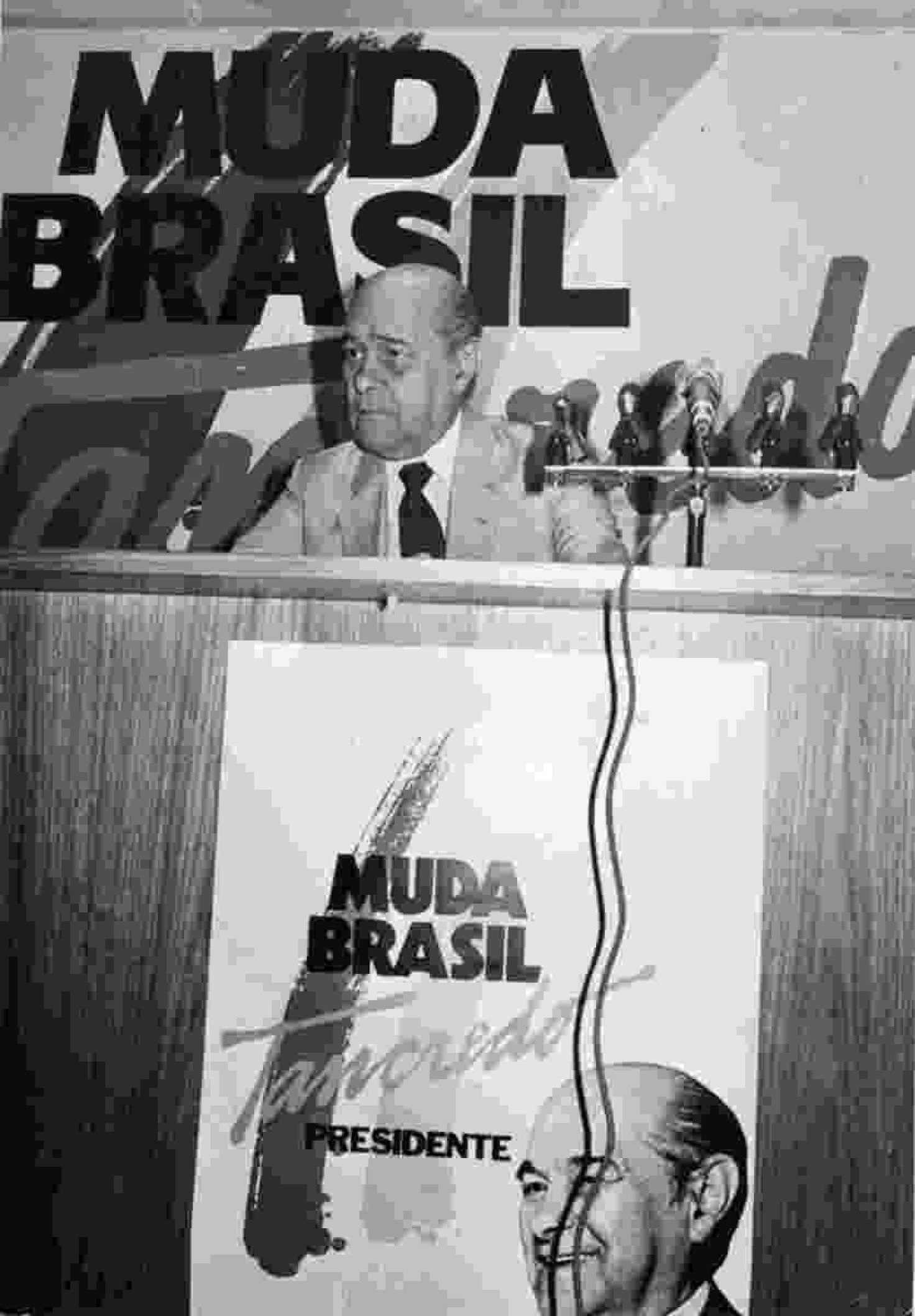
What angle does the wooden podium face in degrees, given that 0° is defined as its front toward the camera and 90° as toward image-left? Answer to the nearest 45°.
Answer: approximately 0°

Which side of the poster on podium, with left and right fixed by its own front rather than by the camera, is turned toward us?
front

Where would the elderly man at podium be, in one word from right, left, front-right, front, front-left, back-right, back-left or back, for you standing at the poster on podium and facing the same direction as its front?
back

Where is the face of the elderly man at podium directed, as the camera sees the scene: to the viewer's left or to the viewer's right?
to the viewer's left
